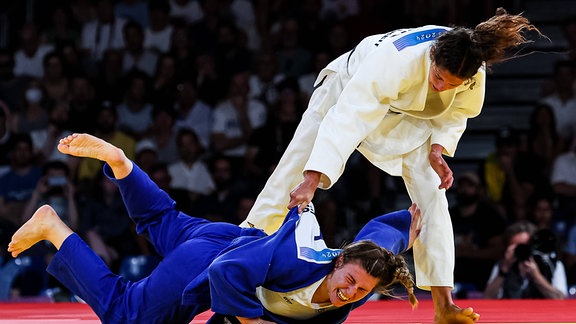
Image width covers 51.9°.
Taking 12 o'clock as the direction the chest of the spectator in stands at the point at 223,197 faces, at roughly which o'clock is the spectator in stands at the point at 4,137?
the spectator in stands at the point at 4,137 is roughly at 4 o'clock from the spectator in stands at the point at 223,197.

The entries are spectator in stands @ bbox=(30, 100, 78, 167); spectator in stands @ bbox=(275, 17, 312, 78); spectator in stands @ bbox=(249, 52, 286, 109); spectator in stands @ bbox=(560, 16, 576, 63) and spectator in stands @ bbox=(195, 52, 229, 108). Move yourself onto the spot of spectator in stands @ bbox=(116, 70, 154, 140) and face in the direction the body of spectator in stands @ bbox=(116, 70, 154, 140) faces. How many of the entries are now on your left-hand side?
4

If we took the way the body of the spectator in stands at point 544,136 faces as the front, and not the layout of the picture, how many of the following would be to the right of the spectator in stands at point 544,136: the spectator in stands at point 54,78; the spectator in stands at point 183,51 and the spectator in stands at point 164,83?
3

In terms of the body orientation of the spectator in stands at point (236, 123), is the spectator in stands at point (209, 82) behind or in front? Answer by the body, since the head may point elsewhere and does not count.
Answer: behind

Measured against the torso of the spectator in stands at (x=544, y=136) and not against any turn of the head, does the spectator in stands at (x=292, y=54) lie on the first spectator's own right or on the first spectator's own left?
on the first spectator's own right

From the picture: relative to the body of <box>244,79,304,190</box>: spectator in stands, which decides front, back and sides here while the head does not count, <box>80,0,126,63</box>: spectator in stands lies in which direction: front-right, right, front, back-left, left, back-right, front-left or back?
back-right

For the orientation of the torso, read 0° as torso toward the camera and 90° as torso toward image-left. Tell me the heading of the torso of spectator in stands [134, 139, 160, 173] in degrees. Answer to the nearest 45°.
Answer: approximately 0°

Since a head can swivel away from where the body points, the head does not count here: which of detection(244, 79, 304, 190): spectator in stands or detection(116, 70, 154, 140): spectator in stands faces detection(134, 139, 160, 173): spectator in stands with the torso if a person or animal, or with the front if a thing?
detection(116, 70, 154, 140): spectator in stands
